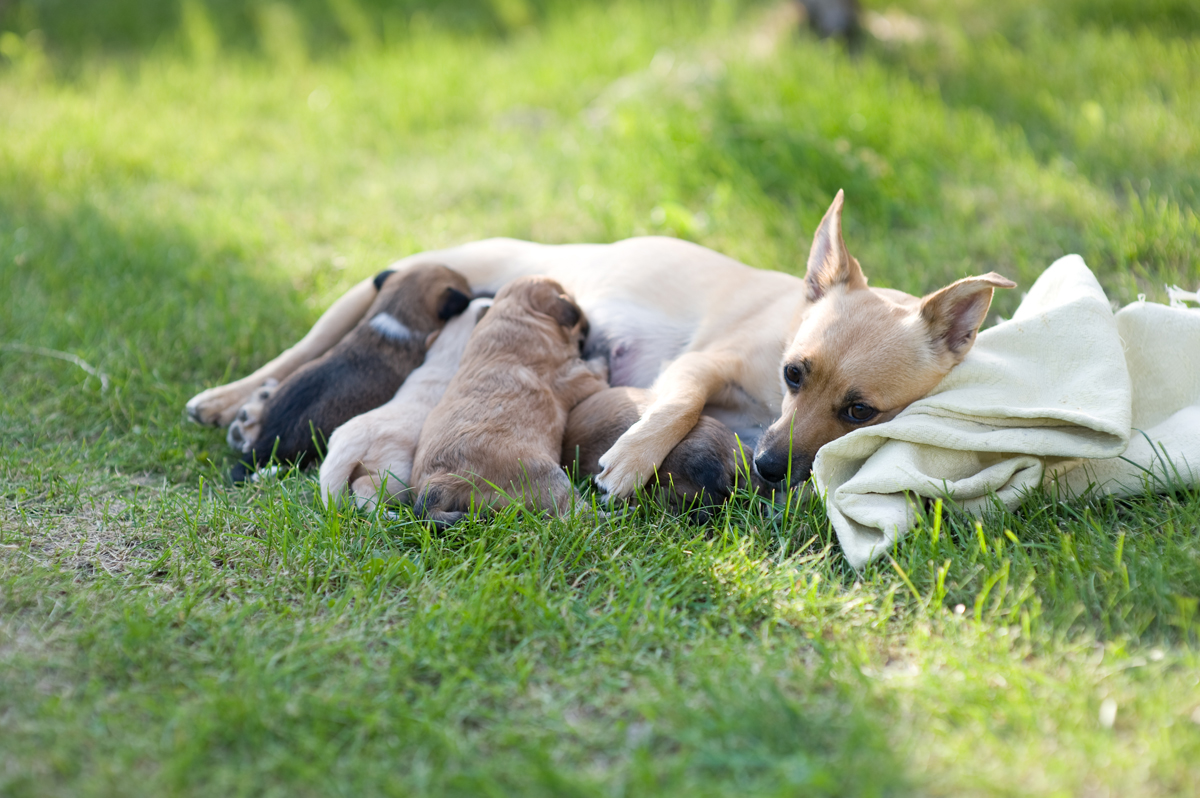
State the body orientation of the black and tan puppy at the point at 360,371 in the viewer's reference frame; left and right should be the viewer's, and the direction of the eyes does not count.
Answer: facing away from the viewer and to the right of the viewer

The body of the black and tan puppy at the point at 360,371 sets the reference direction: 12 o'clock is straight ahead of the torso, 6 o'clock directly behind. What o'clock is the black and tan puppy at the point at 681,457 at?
the black and tan puppy at the point at 681,457 is roughly at 3 o'clock from the black and tan puppy at the point at 360,371.

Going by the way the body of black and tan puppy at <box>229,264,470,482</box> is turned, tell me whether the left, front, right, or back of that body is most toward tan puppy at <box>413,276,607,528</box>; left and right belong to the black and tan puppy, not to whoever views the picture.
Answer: right
